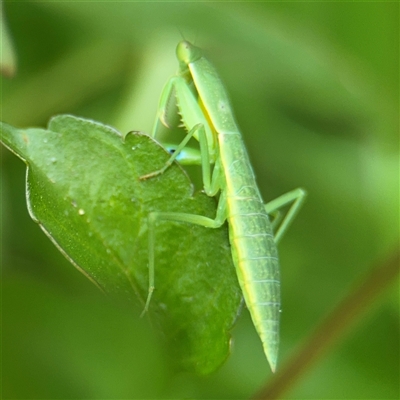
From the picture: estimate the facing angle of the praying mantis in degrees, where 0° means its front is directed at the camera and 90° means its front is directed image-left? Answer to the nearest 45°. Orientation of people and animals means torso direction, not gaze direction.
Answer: approximately 135°
